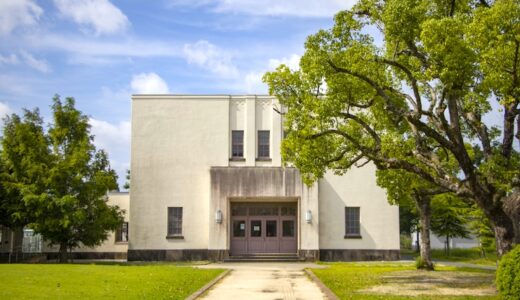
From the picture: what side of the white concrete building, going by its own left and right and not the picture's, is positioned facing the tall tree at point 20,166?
right

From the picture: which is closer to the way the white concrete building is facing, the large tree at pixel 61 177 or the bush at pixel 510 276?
the bush

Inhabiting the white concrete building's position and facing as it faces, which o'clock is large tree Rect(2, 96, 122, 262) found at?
The large tree is roughly at 2 o'clock from the white concrete building.

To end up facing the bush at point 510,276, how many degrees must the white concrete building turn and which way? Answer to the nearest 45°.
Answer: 0° — it already faces it

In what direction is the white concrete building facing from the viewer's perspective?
toward the camera

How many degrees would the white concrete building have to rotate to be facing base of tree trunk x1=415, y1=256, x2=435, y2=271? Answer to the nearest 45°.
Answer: approximately 45° to its left
